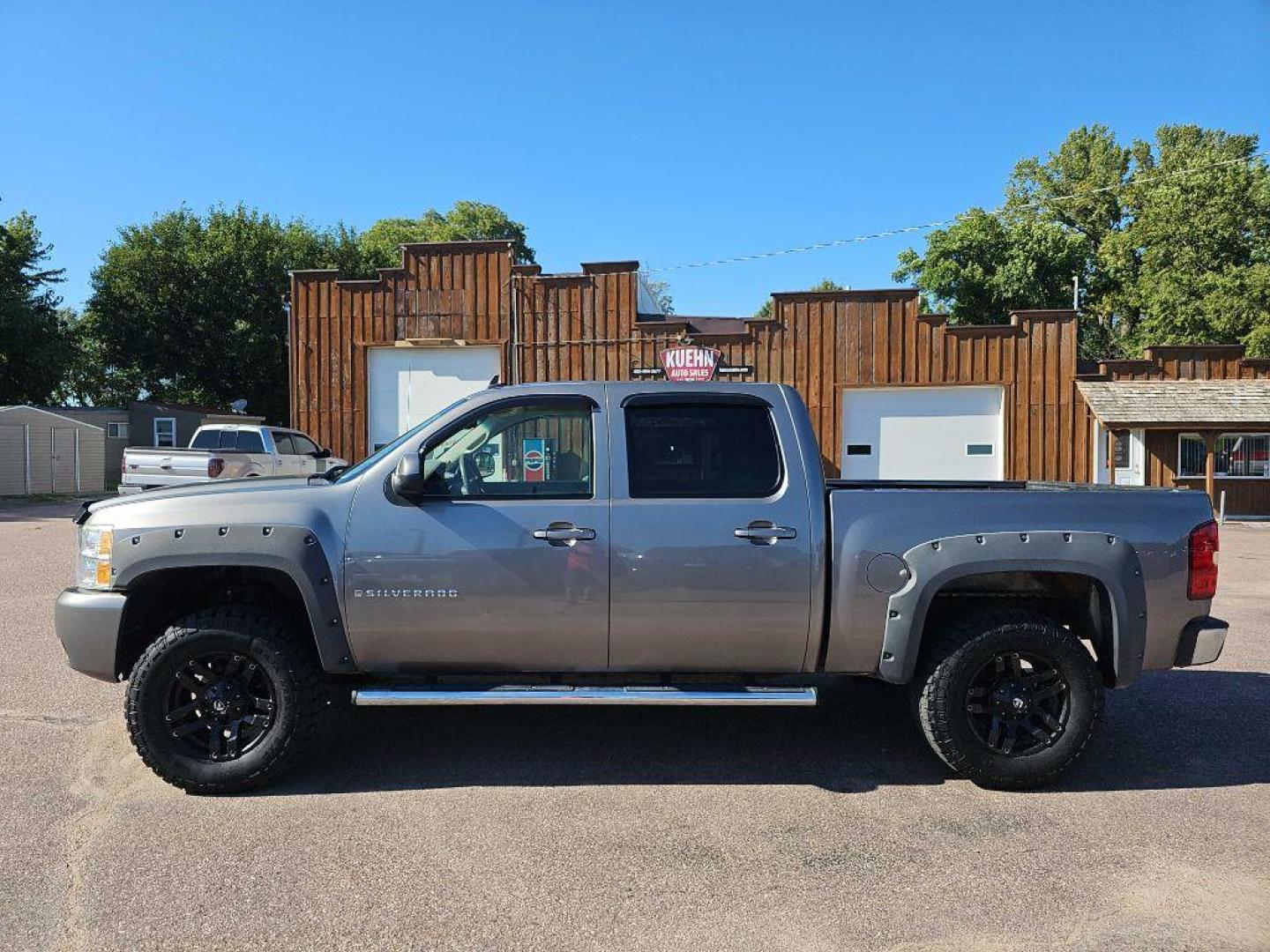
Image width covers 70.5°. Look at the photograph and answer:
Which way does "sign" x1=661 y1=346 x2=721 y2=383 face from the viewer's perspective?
toward the camera

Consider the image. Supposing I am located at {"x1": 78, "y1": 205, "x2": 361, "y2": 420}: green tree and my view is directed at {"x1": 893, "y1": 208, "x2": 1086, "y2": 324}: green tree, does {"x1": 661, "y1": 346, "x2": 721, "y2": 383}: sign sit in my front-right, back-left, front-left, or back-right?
front-right

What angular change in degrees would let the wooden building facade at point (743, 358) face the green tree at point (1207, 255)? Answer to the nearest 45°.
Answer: approximately 135° to its left

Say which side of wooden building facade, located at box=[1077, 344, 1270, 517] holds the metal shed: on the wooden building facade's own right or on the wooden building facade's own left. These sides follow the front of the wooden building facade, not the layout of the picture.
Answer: on the wooden building facade's own right

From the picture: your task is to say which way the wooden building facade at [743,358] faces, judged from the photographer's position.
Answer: facing the viewer

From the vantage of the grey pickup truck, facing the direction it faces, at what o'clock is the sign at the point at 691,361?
The sign is roughly at 3 o'clock from the grey pickup truck.

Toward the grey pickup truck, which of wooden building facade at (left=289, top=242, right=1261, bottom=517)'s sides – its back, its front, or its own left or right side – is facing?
front

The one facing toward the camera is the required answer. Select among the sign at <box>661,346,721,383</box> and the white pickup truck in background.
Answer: the sign

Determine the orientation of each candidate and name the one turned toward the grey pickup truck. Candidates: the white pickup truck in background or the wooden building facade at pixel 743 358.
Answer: the wooden building facade

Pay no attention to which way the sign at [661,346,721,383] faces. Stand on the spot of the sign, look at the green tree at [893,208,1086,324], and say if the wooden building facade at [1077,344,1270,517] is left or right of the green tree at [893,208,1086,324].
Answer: right

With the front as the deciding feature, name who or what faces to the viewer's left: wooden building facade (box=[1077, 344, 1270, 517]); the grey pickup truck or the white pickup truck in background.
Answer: the grey pickup truck

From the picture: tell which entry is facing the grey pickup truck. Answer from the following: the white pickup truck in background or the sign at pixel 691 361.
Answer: the sign

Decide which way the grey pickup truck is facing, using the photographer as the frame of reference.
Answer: facing to the left of the viewer

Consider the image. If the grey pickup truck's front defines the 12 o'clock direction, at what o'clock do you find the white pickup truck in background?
The white pickup truck in background is roughly at 2 o'clock from the grey pickup truck.

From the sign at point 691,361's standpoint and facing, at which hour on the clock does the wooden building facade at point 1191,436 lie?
The wooden building facade is roughly at 9 o'clock from the sign.

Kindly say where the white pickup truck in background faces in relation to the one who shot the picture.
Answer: facing away from the viewer and to the right of the viewer
